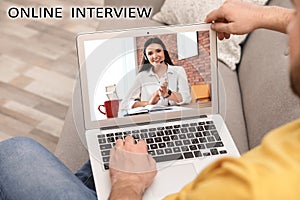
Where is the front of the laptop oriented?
toward the camera
